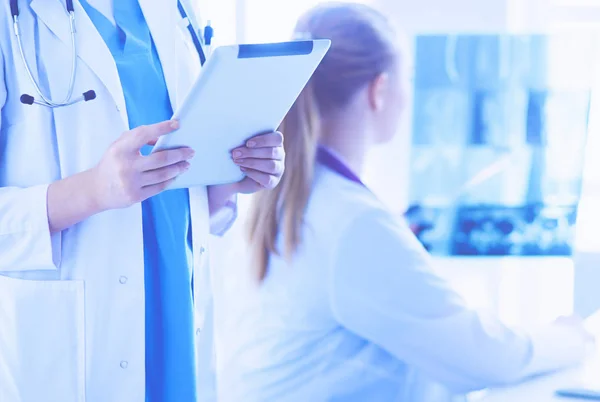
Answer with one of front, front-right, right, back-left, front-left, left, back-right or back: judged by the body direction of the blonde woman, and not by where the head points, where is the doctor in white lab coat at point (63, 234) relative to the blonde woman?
back

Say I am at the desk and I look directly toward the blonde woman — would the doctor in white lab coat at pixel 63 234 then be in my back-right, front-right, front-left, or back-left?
front-left

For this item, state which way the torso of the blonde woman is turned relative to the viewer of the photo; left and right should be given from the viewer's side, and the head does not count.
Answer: facing away from the viewer and to the right of the viewer

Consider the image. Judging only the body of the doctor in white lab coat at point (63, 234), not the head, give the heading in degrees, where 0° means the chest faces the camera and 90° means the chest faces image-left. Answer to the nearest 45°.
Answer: approximately 315°

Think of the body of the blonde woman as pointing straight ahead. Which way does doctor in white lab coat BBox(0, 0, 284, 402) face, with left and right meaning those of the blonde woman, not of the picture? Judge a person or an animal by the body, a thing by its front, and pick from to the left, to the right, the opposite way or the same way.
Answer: to the right

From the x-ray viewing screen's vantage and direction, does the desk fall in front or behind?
in front

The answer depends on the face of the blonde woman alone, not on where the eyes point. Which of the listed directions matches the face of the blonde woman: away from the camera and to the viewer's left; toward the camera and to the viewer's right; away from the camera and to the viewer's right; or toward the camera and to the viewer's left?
away from the camera and to the viewer's right

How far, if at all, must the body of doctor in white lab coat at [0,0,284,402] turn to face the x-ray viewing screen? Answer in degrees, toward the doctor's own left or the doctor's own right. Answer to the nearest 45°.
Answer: approximately 90° to the doctor's own left

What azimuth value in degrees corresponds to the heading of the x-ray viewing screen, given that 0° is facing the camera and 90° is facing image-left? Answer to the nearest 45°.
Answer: approximately 0°
